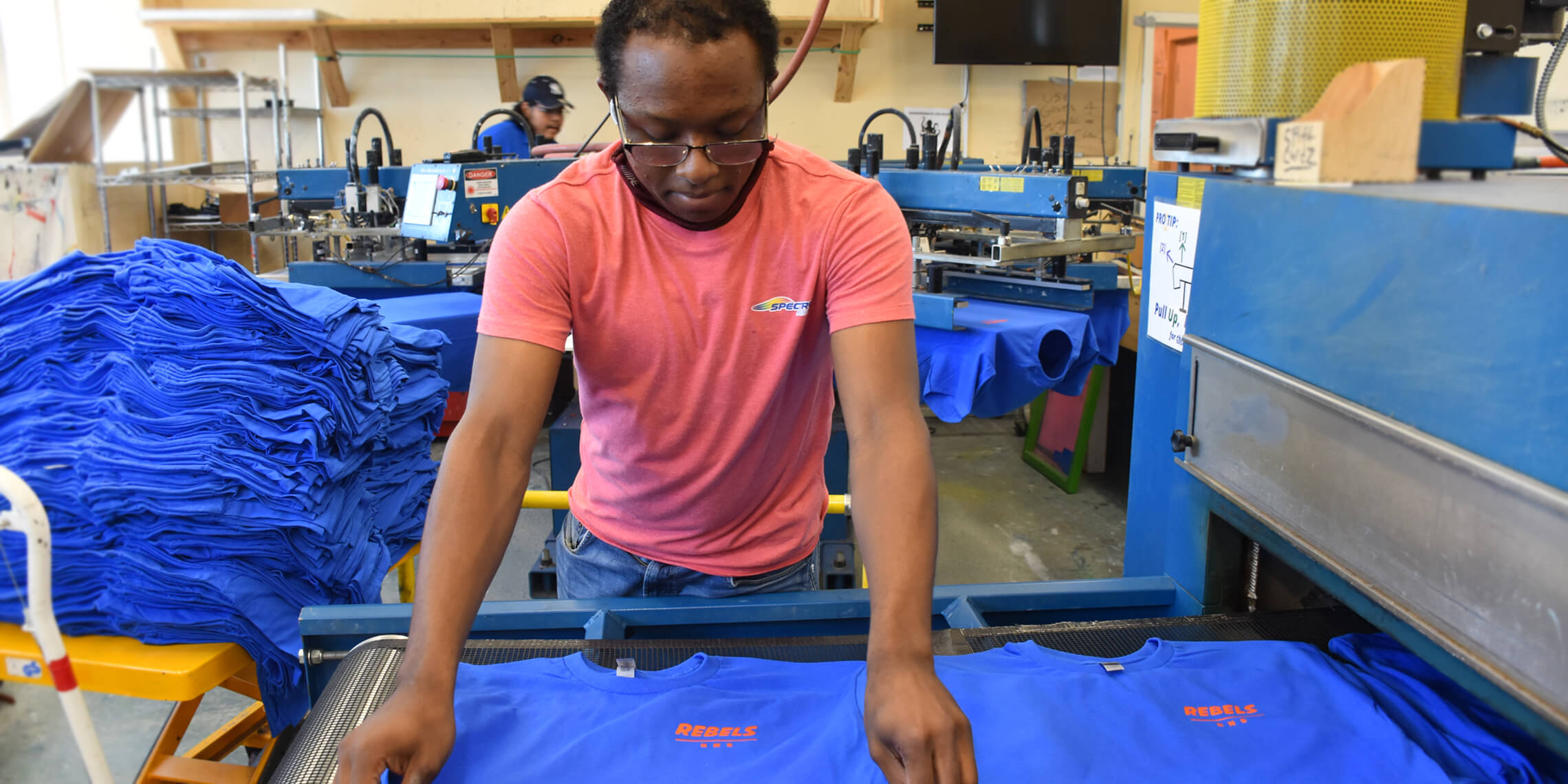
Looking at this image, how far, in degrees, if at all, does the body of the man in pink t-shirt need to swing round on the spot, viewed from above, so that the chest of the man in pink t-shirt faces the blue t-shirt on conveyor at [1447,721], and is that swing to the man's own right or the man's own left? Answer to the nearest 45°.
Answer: approximately 45° to the man's own left

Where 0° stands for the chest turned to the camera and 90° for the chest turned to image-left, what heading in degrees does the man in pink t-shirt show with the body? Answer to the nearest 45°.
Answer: approximately 0°

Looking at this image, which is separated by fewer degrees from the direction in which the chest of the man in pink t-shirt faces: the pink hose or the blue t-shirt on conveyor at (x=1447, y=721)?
the blue t-shirt on conveyor

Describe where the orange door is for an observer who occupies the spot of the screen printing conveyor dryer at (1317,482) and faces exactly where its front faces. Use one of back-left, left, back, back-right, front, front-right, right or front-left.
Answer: back-right

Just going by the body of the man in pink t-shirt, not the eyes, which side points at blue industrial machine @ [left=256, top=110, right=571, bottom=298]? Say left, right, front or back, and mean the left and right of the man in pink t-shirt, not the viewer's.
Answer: back
